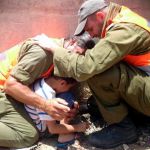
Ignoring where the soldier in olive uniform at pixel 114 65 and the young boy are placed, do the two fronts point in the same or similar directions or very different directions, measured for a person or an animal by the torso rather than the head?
very different directions

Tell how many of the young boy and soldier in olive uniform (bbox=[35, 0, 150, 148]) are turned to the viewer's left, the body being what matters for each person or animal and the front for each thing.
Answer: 1

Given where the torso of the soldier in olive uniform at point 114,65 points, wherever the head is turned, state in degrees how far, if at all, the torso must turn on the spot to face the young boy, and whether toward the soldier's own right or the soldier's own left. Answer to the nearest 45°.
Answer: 0° — they already face them

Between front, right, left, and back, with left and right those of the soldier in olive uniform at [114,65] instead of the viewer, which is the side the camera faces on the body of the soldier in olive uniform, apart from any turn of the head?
left

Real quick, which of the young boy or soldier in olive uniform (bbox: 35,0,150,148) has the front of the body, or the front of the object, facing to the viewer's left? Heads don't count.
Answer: the soldier in olive uniform
